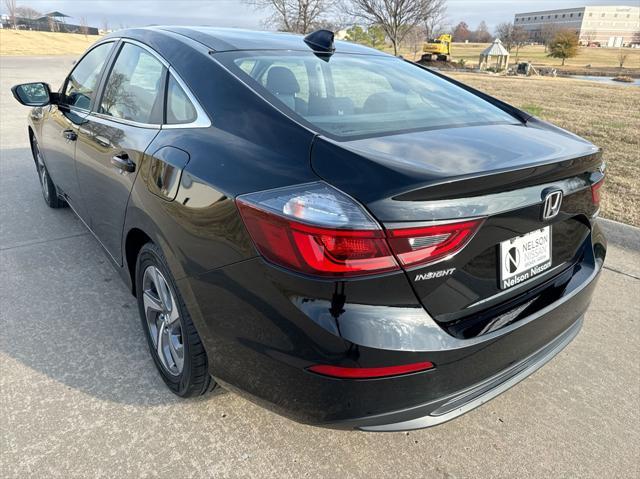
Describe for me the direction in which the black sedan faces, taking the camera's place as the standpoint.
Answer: facing away from the viewer and to the left of the viewer

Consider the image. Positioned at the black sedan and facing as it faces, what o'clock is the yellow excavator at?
The yellow excavator is roughly at 2 o'clock from the black sedan.

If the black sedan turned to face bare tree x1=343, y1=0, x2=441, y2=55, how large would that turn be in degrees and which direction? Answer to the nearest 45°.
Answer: approximately 45° to its right
